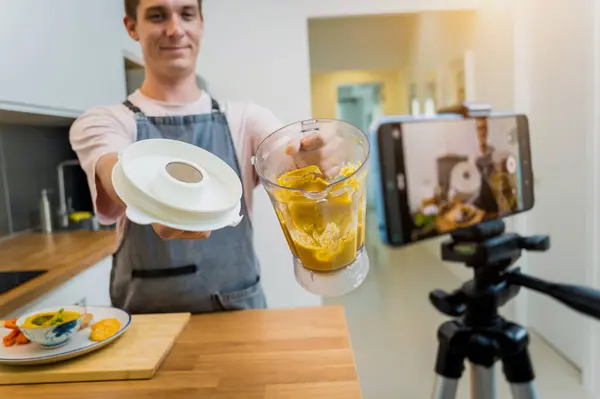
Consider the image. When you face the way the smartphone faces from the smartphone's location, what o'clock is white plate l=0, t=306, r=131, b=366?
The white plate is roughly at 4 o'clock from the smartphone.

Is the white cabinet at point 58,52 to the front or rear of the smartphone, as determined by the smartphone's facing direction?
to the rear

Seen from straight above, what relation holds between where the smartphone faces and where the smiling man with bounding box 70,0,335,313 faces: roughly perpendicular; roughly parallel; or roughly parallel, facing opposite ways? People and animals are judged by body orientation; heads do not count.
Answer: roughly parallel

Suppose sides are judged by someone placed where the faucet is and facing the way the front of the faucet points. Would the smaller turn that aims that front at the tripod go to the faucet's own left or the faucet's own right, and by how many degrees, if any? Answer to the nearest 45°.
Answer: approximately 45° to the faucet's own right

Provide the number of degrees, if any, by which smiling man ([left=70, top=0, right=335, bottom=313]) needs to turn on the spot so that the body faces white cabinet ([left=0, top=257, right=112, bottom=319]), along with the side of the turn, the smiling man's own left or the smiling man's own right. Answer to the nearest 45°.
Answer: approximately 135° to the smiling man's own right

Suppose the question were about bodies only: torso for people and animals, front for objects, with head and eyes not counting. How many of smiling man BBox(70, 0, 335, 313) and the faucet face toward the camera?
1

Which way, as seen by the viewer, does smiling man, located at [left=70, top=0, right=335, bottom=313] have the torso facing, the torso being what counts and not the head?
toward the camera

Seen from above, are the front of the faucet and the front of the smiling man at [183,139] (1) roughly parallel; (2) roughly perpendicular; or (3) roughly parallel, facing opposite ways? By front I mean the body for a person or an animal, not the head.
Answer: roughly perpendicular

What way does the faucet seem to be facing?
to the viewer's right
